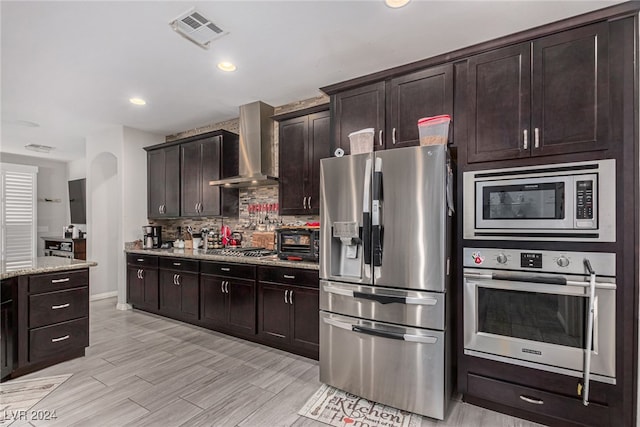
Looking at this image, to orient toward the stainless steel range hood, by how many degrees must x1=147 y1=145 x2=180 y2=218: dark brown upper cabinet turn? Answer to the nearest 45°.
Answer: approximately 90° to its left

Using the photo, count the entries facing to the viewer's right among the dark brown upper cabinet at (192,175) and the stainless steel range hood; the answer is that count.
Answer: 0

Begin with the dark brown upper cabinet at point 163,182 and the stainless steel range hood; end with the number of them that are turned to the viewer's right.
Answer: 0

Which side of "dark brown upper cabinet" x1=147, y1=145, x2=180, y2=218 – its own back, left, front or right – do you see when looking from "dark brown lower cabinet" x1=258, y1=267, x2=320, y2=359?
left

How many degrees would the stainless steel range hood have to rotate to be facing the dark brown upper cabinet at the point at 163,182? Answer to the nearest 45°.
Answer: approximately 90° to its right

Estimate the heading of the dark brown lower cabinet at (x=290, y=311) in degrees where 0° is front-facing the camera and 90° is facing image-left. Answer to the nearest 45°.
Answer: approximately 45°

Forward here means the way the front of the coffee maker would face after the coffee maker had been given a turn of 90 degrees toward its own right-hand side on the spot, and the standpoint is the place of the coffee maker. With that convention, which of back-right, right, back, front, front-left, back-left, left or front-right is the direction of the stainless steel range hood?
back

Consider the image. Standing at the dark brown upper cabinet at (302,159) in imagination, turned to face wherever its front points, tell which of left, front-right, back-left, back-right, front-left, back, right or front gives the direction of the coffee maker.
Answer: right

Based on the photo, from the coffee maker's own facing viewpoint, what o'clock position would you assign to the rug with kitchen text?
The rug with kitchen text is roughly at 10 o'clock from the coffee maker.

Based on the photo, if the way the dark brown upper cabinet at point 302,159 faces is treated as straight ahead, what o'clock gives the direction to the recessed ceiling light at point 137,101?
The recessed ceiling light is roughly at 2 o'clock from the dark brown upper cabinet.

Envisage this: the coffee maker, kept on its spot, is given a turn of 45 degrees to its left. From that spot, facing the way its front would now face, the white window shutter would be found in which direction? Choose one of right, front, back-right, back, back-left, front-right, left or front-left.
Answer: back-right

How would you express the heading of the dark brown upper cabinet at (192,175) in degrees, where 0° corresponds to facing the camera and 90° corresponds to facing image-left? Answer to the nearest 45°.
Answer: approximately 45°
